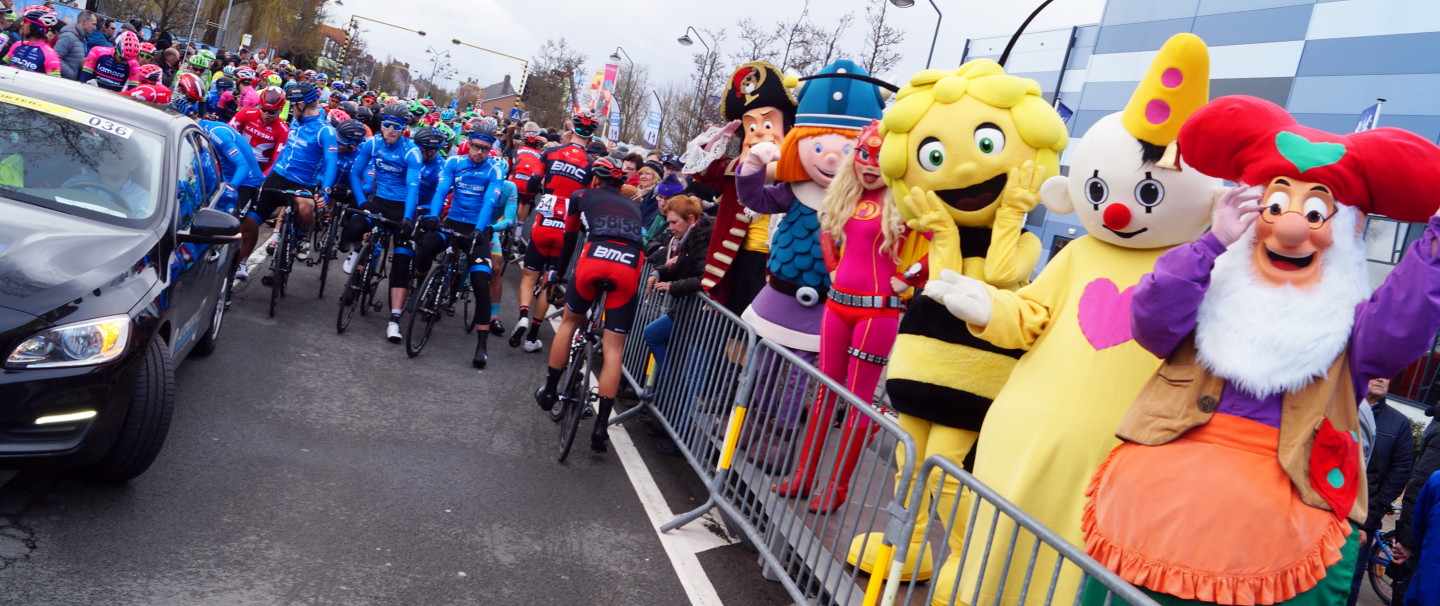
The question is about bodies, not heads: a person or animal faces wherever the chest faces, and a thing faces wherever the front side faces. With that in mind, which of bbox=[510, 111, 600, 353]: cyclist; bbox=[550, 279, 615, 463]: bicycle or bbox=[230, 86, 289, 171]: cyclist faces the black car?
bbox=[230, 86, 289, 171]: cyclist

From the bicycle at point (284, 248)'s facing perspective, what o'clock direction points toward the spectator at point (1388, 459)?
The spectator is roughly at 10 o'clock from the bicycle.

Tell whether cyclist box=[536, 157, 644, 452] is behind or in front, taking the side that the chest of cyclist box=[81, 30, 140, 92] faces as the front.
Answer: in front

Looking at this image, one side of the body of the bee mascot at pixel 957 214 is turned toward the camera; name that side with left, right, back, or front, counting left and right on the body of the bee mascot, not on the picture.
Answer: front

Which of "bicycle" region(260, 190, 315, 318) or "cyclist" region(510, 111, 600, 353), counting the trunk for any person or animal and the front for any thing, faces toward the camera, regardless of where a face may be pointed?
the bicycle

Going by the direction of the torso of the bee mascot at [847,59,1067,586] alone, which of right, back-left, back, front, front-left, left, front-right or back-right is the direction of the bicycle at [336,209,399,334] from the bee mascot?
back-right

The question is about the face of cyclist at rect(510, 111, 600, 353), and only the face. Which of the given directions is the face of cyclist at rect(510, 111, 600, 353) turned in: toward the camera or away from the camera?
away from the camera

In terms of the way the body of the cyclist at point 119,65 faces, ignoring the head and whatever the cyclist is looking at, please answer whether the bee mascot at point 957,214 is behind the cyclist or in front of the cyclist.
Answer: in front

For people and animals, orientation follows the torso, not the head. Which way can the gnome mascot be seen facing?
toward the camera

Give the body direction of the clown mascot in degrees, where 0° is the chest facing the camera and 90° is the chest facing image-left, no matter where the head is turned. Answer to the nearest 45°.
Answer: approximately 0°

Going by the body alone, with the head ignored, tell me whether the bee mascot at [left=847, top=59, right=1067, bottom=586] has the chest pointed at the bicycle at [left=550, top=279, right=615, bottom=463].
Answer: no

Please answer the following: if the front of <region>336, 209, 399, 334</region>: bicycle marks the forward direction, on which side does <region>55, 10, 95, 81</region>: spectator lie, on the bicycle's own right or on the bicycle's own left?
on the bicycle's own right

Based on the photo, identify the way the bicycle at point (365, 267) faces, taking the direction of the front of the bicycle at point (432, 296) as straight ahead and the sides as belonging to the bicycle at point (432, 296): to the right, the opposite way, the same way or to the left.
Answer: the same way

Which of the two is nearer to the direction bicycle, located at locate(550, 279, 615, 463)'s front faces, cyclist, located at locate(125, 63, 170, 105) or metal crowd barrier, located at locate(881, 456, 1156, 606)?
the cyclist

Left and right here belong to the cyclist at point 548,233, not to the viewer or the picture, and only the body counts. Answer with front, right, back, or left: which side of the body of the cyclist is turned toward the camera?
back

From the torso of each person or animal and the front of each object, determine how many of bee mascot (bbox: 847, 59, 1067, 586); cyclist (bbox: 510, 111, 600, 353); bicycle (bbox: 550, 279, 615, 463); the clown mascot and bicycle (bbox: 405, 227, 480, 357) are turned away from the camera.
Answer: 2

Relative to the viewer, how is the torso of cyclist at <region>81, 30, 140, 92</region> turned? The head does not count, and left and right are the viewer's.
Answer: facing the viewer and to the right of the viewer

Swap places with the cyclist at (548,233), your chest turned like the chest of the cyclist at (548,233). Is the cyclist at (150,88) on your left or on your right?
on your left

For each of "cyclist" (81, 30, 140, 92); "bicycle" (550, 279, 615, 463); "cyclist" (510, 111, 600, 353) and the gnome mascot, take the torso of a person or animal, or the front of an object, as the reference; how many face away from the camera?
2

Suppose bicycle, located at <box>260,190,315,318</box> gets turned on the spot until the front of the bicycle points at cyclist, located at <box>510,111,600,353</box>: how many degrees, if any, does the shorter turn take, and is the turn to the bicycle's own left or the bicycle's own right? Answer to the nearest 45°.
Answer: approximately 90° to the bicycle's own left

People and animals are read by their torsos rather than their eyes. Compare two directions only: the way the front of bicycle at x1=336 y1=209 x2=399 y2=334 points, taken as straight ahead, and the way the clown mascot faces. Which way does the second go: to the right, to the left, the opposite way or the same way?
the same way

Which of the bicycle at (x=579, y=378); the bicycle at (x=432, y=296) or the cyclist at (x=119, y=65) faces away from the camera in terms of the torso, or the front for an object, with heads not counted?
the bicycle at (x=579, y=378)
